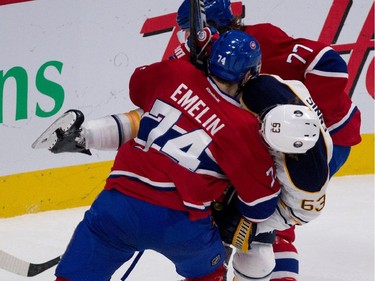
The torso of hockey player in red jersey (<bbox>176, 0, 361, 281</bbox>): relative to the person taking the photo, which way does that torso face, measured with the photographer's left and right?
facing to the left of the viewer

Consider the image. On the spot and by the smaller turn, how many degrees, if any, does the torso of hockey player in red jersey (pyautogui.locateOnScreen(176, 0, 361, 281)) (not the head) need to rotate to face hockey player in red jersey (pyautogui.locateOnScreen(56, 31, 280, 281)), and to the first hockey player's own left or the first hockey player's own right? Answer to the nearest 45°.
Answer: approximately 45° to the first hockey player's own left

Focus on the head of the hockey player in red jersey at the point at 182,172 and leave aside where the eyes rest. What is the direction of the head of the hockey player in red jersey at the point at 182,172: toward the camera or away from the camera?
away from the camera
